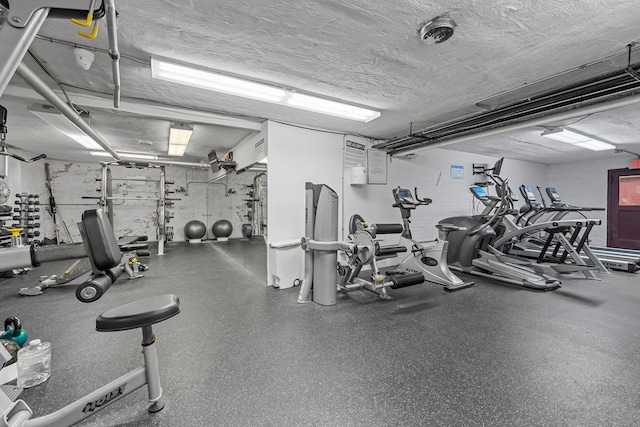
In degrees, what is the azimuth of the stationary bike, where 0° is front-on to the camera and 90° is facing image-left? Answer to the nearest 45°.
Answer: approximately 135°

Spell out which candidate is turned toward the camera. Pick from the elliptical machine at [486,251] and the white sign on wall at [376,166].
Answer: the white sign on wall

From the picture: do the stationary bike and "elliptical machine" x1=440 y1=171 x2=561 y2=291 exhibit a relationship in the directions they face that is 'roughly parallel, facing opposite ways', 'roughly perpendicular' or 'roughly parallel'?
roughly parallel

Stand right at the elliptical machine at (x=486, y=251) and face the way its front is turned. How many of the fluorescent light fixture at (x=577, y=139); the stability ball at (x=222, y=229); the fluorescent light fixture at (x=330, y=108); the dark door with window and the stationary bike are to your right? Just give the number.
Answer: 2

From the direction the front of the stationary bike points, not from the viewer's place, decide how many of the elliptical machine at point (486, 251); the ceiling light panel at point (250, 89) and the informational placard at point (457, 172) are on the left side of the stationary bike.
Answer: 1

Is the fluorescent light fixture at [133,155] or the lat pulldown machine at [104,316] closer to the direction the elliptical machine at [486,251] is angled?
the fluorescent light fixture

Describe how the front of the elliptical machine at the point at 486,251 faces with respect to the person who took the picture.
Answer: facing away from the viewer and to the left of the viewer

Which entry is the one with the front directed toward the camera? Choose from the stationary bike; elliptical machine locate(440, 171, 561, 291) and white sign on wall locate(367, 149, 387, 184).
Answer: the white sign on wall

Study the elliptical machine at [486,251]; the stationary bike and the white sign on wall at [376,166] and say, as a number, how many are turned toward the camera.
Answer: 1

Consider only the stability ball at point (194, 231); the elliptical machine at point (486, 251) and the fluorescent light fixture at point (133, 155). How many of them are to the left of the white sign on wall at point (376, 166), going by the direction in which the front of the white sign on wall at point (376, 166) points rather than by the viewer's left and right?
1

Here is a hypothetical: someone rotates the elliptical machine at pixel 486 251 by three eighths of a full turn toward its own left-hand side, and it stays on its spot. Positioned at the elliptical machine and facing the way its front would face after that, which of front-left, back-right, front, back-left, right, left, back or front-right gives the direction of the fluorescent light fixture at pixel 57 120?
front-right

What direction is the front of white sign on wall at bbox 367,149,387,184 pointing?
toward the camera

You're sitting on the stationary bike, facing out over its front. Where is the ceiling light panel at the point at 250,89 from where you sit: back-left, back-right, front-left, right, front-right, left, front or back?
left

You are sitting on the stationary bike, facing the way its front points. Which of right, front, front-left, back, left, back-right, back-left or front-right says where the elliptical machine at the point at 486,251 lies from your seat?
right

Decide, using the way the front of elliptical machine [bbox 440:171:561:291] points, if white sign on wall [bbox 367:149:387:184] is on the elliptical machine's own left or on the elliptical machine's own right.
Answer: on the elliptical machine's own left

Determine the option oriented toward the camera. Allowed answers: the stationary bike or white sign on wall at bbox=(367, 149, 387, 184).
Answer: the white sign on wall
